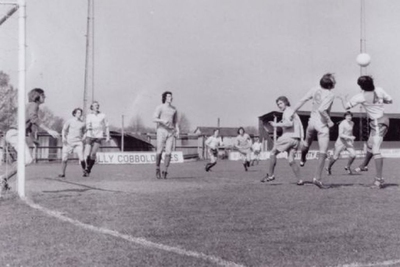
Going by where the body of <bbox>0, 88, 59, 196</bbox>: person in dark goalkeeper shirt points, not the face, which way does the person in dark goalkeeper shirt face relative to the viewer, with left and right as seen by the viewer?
facing to the right of the viewer

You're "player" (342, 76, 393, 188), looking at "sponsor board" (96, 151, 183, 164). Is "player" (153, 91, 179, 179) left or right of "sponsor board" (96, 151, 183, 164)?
left

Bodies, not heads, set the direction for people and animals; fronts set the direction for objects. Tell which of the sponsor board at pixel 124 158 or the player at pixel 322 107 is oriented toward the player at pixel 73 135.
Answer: the sponsor board

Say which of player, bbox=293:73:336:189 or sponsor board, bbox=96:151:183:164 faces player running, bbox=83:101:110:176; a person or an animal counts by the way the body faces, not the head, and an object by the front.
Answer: the sponsor board

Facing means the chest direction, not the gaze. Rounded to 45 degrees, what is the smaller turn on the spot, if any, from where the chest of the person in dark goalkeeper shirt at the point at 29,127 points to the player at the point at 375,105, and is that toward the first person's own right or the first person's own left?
0° — they already face them

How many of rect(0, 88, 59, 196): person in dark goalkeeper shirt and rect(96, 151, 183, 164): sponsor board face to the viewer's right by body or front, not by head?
1

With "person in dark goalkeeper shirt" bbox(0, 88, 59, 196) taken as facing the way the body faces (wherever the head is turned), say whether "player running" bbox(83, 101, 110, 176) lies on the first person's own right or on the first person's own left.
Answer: on the first person's own left

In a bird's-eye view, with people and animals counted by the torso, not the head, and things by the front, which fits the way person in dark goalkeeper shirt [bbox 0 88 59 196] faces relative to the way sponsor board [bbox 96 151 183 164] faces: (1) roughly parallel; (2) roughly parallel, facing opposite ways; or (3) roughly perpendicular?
roughly perpendicular

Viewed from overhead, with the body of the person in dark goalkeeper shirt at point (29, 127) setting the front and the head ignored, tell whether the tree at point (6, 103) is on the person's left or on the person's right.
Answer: on the person's left

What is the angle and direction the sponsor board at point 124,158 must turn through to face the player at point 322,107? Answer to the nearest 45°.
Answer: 0° — it already faces them

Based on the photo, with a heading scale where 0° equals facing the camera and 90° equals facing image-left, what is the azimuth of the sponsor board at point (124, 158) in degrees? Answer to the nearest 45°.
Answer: approximately 0°

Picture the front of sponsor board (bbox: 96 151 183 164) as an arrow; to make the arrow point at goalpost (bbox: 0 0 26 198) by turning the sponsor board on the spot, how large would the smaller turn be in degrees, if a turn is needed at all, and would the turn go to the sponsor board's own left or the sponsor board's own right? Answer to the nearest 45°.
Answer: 0° — it already faces it

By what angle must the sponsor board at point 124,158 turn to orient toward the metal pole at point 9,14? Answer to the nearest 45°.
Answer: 0° — it already faces it
